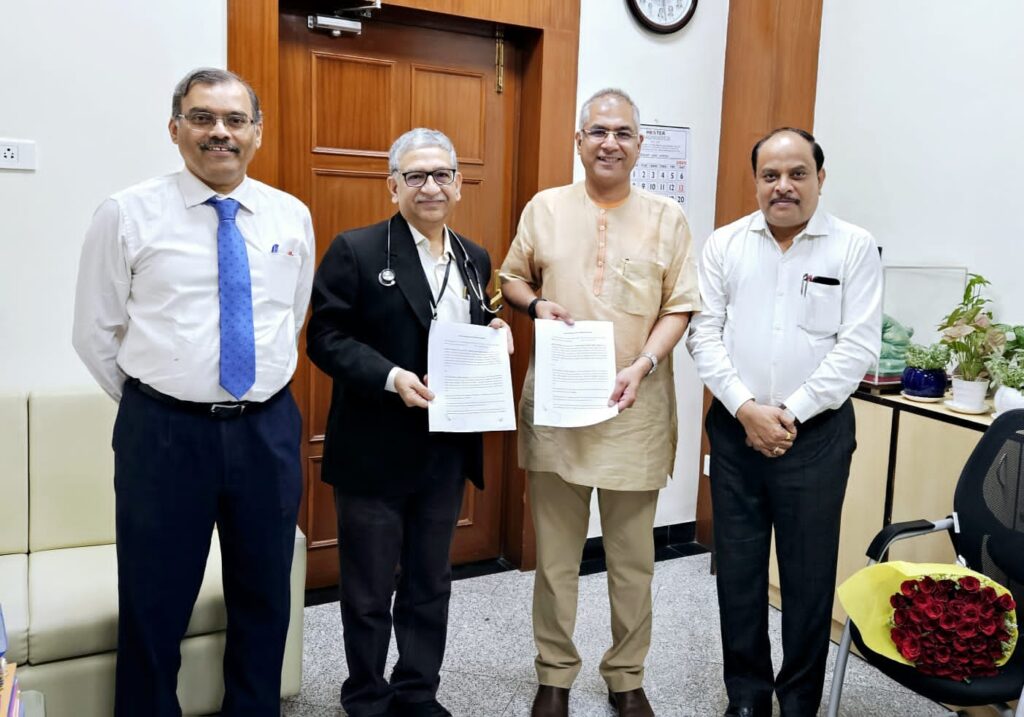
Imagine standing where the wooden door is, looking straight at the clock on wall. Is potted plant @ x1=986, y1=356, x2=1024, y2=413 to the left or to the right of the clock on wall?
right

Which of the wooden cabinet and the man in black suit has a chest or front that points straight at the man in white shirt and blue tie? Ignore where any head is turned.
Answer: the wooden cabinet

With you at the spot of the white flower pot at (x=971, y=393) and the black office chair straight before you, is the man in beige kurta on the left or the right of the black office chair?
right

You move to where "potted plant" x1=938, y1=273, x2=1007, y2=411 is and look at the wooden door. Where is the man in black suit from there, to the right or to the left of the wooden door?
left

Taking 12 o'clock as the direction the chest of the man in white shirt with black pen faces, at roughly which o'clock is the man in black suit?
The man in black suit is roughly at 2 o'clock from the man in white shirt with black pen.

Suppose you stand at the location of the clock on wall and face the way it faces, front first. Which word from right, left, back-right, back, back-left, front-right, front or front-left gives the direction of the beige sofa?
front-right

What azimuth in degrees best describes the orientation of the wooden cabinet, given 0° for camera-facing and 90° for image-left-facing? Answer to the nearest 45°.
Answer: approximately 45°
